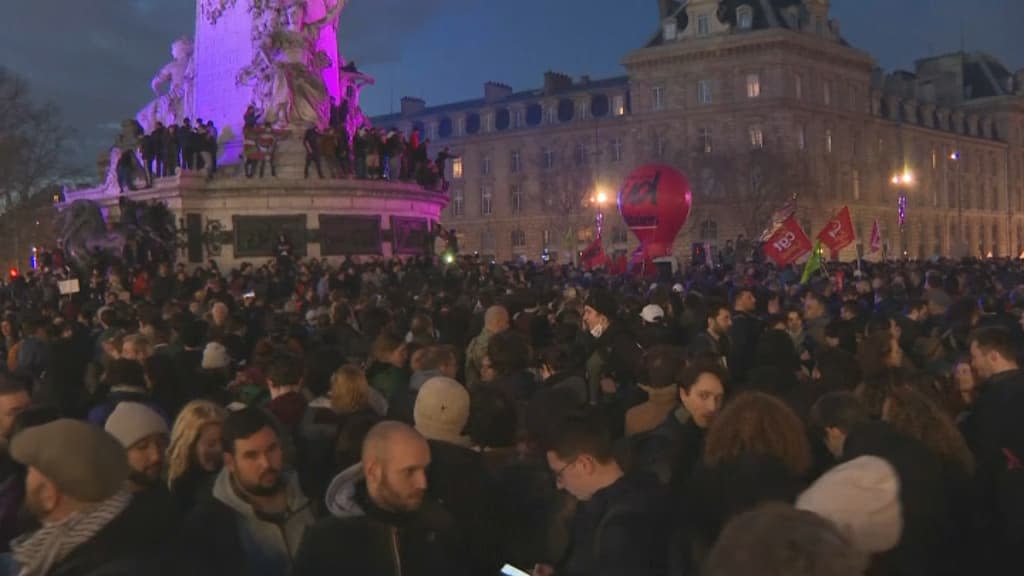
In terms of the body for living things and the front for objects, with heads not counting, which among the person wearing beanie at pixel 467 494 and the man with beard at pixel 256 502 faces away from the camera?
the person wearing beanie

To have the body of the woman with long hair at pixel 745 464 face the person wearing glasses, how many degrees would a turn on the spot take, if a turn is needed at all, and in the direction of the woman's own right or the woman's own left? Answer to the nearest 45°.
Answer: approximately 135° to the woman's own left

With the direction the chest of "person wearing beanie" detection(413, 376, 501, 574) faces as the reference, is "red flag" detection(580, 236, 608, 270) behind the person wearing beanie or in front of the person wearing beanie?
in front

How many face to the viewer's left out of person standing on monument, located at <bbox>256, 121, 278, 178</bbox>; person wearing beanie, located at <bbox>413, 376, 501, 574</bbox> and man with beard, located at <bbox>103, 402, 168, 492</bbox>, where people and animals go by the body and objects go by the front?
0

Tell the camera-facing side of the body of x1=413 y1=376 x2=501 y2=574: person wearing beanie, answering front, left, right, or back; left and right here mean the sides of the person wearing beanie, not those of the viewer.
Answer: back

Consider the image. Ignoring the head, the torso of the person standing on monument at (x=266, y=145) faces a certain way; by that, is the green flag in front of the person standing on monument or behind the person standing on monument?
in front

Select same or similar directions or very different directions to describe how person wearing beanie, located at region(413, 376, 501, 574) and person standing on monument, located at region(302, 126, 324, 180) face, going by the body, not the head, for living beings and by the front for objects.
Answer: very different directions

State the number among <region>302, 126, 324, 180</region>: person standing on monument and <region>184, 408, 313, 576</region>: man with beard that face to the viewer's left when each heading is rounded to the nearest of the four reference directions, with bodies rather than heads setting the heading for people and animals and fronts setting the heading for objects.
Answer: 0

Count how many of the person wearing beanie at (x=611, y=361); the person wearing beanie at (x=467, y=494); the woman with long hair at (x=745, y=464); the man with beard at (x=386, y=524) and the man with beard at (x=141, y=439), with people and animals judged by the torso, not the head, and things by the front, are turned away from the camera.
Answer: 2

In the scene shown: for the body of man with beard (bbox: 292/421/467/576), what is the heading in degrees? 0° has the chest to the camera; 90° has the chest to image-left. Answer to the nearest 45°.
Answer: approximately 315°

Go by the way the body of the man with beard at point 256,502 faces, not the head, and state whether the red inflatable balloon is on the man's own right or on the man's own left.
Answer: on the man's own left

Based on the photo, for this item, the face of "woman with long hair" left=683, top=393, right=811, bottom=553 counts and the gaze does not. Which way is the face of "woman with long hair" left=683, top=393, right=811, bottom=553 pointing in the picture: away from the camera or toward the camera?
away from the camera

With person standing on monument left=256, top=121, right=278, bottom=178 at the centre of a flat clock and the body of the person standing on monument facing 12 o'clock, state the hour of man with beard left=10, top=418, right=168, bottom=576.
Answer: The man with beard is roughly at 12 o'clock from the person standing on monument.

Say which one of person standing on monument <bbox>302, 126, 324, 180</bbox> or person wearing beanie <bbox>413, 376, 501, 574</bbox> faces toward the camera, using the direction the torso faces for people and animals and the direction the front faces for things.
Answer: the person standing on monument

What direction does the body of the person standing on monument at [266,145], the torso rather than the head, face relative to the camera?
toward the camera

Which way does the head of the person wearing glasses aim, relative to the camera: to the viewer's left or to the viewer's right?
to the viewer's left

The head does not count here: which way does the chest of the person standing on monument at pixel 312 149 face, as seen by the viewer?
toward the camera

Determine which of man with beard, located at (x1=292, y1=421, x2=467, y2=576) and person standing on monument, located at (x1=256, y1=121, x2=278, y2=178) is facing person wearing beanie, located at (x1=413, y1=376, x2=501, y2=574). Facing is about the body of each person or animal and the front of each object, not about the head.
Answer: the person standing on monument
